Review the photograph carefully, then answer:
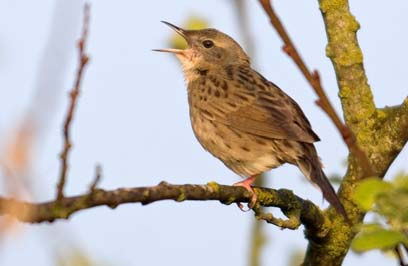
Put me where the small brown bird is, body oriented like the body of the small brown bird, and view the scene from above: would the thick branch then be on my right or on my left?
on my left

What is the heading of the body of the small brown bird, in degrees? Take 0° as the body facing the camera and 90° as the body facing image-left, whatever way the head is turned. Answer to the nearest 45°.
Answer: approximately 90°

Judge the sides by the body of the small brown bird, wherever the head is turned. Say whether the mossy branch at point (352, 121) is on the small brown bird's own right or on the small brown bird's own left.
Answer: on the small brown bird's own left
